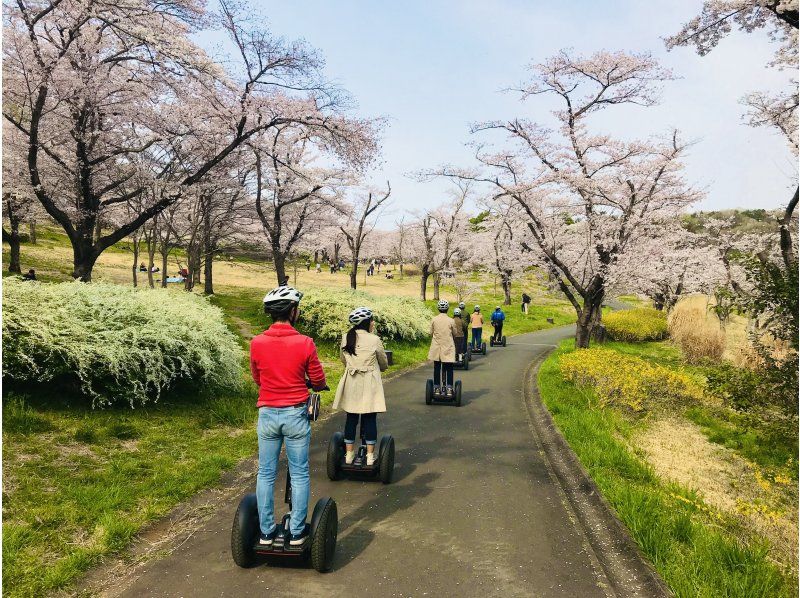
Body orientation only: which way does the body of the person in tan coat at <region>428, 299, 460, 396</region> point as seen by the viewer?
away from the camera

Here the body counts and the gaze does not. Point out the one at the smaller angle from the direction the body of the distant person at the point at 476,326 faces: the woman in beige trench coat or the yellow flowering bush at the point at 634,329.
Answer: the yellow flowering bush

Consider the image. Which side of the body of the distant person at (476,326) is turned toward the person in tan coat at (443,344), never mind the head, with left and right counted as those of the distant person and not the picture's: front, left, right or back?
back

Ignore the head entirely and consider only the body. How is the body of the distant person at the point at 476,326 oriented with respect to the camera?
away from the camera

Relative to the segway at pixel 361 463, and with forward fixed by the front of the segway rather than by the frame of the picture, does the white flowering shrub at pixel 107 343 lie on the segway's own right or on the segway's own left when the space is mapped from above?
on the segway's own left

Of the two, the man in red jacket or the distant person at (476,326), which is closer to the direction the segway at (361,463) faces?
the distant person

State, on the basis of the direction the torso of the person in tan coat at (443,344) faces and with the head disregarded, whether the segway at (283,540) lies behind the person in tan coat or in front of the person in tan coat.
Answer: behind

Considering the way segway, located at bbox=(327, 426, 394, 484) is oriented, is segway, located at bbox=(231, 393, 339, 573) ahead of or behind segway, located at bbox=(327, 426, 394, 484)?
behind

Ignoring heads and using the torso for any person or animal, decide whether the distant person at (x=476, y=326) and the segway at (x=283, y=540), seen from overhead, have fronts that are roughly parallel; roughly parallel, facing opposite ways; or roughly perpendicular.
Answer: roughly parallel

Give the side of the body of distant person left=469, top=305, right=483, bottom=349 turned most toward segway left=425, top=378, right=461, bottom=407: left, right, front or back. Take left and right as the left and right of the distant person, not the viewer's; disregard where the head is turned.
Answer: back

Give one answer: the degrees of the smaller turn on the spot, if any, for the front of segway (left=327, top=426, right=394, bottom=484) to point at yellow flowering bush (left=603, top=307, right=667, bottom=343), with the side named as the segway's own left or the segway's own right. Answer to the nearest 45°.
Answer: approximately 45° to the segway's own right

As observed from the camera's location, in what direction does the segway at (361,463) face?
facing away from the viewer

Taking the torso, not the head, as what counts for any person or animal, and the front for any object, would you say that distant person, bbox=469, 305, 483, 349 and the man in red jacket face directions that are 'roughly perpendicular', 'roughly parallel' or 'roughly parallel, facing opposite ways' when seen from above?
roughly parallel

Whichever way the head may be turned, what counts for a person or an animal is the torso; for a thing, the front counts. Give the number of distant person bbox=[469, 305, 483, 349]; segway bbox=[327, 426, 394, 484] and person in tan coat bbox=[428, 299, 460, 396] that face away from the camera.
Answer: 3

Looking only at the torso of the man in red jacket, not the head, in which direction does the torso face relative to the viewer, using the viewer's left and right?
facing away from the viewer

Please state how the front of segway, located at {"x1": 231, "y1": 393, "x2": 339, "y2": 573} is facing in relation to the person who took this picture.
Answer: facing away from the viewer

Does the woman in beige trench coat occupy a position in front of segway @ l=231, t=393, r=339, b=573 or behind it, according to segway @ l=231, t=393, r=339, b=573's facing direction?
in front

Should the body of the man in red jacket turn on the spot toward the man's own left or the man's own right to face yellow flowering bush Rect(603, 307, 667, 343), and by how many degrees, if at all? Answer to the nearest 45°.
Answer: approximately 45° to the man's own right

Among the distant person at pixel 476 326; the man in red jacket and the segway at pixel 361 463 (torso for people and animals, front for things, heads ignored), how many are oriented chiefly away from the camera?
3

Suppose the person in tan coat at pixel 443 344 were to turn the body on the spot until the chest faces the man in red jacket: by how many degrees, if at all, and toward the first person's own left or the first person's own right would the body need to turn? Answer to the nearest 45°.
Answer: approximately 180°
